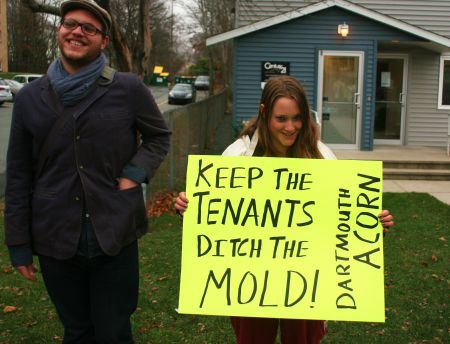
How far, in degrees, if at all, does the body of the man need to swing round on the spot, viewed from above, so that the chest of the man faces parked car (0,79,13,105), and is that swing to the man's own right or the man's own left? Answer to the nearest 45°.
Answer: approximately 180°

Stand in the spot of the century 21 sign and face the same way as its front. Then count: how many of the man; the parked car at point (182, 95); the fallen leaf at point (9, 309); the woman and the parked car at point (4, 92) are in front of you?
3

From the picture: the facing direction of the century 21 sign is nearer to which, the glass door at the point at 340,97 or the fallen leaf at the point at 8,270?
the fallen leaf

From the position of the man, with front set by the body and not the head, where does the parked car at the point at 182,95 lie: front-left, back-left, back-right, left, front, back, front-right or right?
back

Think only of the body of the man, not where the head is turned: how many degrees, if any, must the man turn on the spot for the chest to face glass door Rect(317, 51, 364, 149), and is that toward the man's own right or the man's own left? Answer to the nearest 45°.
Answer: approximately 135° to the man's own left

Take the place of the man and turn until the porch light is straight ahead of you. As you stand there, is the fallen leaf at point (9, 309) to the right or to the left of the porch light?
left

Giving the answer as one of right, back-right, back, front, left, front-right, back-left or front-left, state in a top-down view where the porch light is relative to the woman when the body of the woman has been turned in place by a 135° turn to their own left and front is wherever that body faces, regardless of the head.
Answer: front-left

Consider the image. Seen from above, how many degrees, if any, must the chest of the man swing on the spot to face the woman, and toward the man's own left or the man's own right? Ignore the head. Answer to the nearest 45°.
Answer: approximately 90° to the man's own left

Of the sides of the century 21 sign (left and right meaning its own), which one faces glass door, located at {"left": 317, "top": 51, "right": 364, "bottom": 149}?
left
